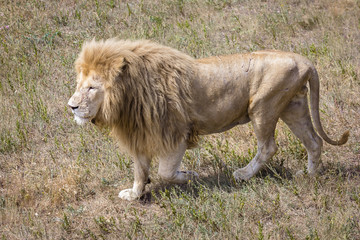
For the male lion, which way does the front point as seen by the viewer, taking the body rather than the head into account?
to the viewer's left
